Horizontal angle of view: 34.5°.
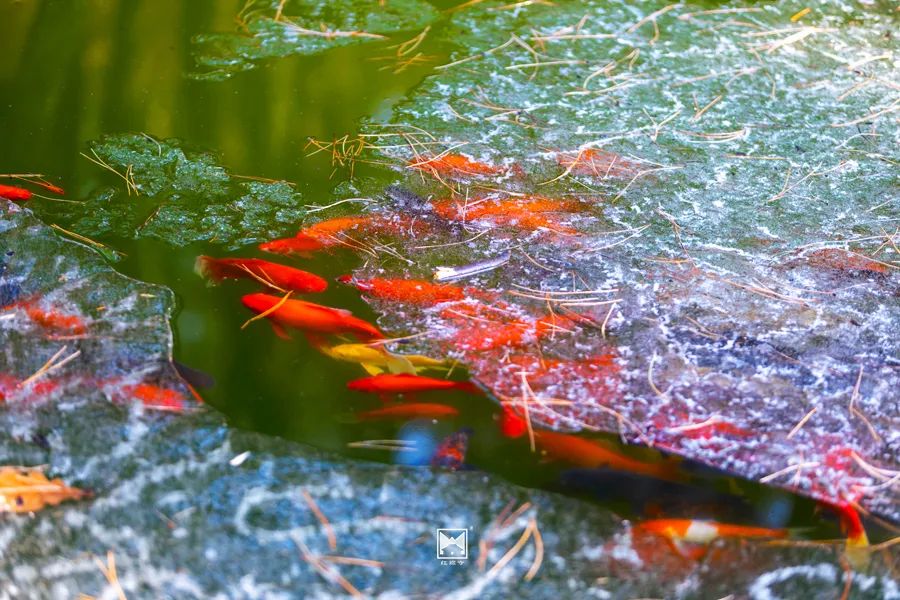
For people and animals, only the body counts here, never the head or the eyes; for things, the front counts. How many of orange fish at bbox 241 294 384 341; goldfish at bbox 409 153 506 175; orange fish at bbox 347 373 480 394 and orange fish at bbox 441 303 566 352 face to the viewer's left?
4

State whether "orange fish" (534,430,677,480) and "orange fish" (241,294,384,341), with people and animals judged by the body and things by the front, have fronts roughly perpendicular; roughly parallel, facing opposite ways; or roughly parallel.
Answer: roughly parallel

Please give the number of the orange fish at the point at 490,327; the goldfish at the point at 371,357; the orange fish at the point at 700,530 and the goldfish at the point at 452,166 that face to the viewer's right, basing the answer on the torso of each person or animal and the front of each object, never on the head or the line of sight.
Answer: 0

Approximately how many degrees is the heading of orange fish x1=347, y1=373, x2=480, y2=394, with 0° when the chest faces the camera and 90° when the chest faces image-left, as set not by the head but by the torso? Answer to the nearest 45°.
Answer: approximately 90°

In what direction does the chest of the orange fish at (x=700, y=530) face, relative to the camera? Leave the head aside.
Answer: to the viewer's left

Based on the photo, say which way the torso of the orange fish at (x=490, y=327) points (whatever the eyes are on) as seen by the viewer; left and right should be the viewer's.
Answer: facing to the left of the viewer
